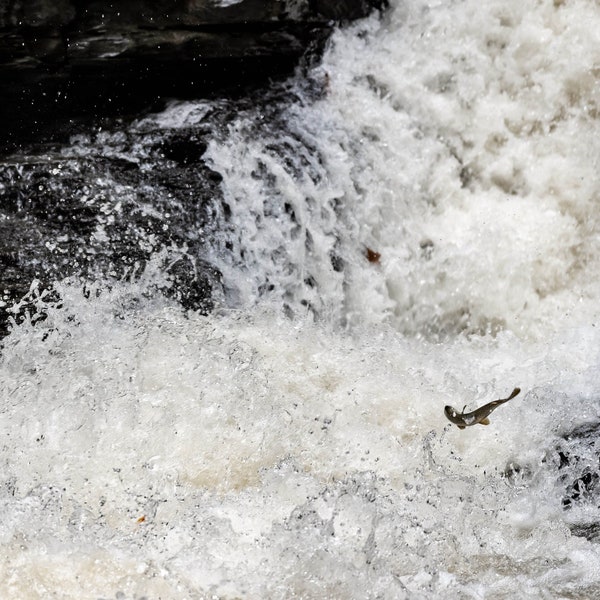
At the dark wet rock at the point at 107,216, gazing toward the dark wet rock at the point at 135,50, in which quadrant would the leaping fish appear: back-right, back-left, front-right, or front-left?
back-right

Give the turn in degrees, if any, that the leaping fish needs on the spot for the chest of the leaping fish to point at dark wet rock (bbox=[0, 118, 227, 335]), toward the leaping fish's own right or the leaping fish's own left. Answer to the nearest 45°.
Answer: approximately 45° to the leaping fish's own right

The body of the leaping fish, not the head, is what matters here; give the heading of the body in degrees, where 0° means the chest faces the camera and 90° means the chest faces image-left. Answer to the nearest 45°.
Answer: approximately 90°

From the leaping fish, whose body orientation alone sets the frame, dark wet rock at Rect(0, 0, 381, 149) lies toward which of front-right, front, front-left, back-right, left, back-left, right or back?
front-right
